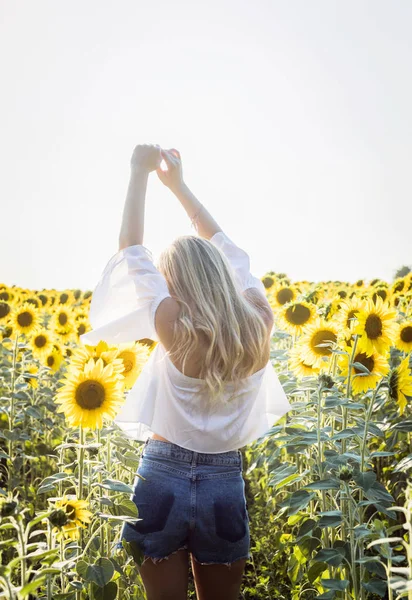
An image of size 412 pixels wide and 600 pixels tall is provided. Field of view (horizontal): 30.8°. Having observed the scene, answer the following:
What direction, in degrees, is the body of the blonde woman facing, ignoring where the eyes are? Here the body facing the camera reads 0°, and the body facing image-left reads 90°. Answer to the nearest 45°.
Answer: approximately 180°

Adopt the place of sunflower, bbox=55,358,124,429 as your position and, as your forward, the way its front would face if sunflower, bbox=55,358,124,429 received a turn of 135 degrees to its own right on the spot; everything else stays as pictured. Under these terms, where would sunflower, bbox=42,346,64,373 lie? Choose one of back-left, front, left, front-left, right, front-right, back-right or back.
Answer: front-right

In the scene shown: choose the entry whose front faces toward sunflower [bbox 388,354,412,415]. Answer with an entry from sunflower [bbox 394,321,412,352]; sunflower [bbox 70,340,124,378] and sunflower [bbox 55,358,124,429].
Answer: sunflower [bbox 394,321,412,352]

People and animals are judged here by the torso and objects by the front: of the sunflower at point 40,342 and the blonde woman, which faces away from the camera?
the blonde woman

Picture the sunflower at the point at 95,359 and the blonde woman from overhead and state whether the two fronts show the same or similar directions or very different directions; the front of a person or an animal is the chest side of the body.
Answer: very different directions

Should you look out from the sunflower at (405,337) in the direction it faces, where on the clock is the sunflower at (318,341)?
the sunflower at (318,341) is roughly at 2 o'clock from the sunflower at (405,337).

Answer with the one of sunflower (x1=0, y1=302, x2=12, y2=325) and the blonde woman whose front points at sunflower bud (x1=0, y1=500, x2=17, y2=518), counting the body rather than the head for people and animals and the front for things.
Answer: the sunflower

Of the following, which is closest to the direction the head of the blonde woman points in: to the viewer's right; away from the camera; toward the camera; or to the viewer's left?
away from the camera
